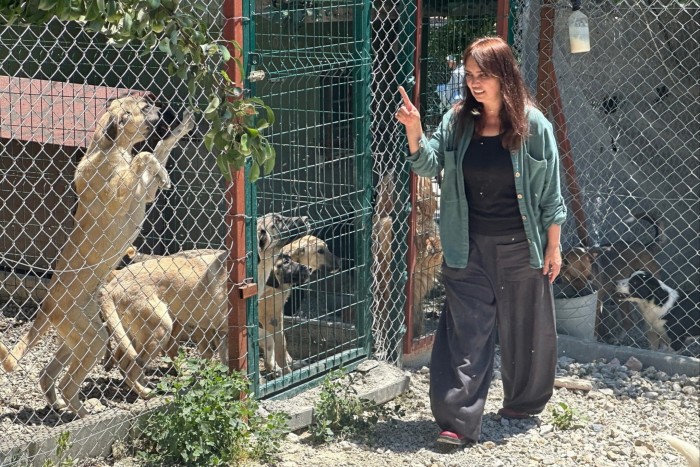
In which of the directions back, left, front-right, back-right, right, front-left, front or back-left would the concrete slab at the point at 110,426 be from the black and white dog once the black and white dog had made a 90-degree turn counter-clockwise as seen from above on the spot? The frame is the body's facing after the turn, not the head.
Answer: front-right

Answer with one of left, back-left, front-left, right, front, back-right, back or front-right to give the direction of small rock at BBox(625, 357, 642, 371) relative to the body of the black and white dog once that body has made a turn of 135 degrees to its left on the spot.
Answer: front-right

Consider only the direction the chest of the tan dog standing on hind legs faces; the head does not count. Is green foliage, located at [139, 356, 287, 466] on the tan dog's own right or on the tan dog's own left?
on the tan dog's own right

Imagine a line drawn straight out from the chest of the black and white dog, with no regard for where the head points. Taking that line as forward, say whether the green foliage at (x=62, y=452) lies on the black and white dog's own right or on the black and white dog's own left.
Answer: on the black and white dog's own left

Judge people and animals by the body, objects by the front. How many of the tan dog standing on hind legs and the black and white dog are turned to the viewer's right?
1

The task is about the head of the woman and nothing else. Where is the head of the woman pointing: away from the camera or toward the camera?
toward the camera

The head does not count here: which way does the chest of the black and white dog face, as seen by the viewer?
to the viewer's left

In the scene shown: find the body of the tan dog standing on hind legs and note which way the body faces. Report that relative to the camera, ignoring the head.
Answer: to the viewer's right

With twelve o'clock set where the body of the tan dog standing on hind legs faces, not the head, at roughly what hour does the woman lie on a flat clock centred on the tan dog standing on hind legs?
The woman is roughly at 1 o'clock from the tan dog standing on hind legs.
